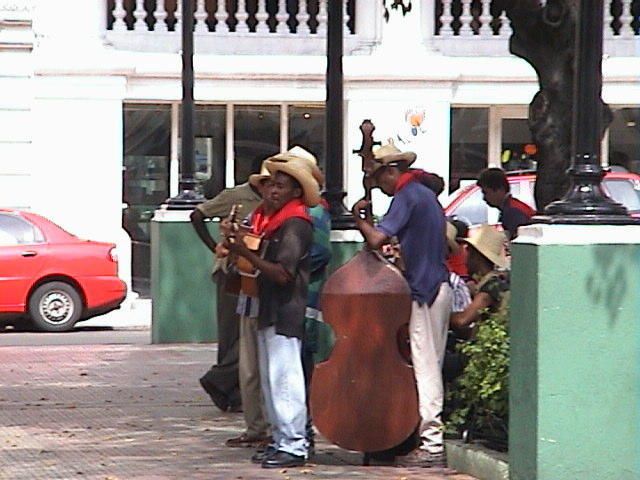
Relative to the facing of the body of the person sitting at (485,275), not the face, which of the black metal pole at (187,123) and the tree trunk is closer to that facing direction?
the black metal pole

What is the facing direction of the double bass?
away from the camera

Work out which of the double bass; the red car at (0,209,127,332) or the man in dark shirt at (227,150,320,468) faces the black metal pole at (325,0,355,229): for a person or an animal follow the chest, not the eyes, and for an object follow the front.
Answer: the double bass

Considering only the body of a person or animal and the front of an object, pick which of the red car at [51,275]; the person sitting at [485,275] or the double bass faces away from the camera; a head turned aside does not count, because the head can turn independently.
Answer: the double bass

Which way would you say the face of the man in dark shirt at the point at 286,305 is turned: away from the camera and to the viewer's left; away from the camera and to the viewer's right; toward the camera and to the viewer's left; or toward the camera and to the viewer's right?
toward the camera and to the viewer's left

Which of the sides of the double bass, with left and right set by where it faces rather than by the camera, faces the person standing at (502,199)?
front

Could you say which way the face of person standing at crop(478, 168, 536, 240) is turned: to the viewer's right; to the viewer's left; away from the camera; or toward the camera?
to the viewer's left

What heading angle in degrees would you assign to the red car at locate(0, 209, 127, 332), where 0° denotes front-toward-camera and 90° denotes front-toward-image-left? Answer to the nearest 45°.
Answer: approximately 90°

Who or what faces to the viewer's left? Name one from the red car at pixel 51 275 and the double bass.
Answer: the red car

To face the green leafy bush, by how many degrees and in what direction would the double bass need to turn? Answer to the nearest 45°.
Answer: approximately 90° to its right

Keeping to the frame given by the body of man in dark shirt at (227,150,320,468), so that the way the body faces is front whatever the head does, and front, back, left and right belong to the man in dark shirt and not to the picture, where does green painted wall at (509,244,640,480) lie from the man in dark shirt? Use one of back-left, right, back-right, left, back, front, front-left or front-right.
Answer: back-left

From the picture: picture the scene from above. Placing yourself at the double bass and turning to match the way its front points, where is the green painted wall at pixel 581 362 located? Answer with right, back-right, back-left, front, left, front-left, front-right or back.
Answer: back-right
